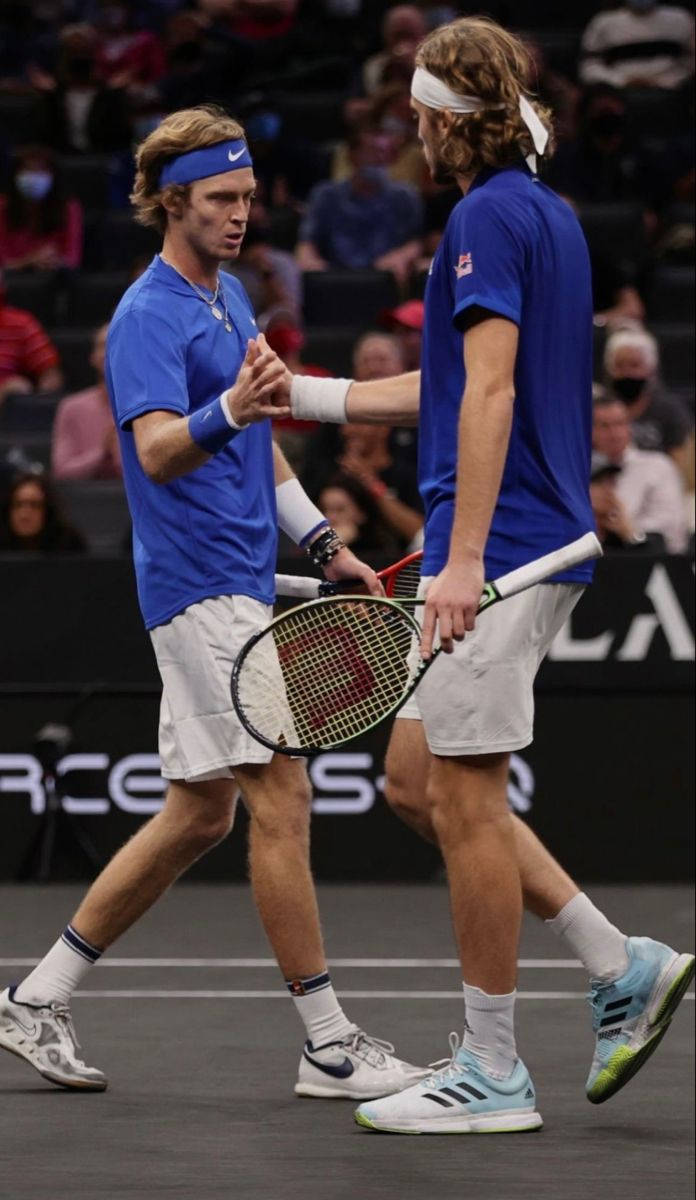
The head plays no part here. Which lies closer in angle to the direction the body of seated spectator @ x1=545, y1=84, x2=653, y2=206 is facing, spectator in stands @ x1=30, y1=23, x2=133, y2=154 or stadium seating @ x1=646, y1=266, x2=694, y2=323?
the stadium seating

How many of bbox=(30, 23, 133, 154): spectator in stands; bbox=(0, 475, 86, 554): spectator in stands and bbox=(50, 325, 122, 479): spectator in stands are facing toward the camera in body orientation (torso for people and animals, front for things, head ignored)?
3

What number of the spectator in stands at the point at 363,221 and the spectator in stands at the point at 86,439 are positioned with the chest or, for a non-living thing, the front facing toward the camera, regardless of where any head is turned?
2

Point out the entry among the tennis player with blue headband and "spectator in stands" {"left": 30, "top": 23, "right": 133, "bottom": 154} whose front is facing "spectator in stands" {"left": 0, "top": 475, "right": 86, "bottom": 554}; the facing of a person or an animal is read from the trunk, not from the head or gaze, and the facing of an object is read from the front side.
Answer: "spectator in stands" {"left": 30, "top": 23, "right": 133, "bottom": 154}

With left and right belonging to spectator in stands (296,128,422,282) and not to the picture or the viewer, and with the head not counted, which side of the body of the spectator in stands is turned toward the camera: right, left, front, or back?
front

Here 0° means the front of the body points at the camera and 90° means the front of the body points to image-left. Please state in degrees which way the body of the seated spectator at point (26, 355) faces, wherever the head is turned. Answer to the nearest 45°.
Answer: approximately 0°

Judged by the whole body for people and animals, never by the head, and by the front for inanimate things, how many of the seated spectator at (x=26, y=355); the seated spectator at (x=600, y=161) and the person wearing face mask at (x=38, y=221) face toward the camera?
3

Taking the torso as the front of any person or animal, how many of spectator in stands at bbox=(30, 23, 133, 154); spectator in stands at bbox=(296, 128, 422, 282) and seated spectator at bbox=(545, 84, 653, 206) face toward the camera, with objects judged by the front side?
3

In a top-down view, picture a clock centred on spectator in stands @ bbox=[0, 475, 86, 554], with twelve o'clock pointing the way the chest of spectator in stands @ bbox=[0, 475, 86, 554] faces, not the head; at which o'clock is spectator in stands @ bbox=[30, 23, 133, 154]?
spectator in stands @ bbox=[30, 23, 133, 154] is roughly at 6 o'clock from spectator in stands @ bbox=[0, 475, 86, 554].

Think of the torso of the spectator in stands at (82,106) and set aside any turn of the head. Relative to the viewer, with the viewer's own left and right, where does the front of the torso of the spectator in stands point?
facing the viewer

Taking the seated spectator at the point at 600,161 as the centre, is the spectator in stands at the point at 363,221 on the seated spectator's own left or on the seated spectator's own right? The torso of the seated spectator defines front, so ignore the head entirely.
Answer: on the seated spectator's own right
